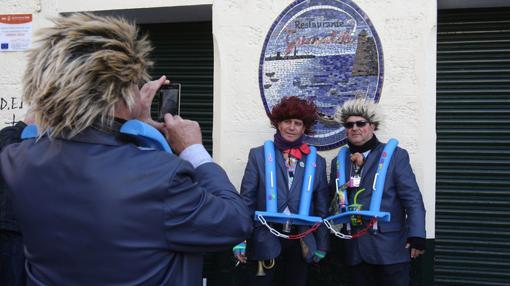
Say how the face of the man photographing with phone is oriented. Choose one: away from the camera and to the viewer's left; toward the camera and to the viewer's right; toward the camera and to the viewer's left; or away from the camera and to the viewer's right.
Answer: away from the camera and to the viewer's right

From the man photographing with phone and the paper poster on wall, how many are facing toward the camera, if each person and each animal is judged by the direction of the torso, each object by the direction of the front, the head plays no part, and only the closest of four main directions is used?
1

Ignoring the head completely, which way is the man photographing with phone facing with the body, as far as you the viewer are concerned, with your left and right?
facing away from the viewer and to the right of the viewer

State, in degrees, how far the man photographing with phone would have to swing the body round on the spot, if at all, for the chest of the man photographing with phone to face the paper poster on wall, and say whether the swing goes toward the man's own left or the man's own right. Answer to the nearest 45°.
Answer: approximately 45° to the man's own left

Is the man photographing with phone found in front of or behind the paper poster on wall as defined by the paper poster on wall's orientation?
in front

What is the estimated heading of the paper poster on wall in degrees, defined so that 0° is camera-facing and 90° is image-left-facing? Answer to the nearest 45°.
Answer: approximately 0°
